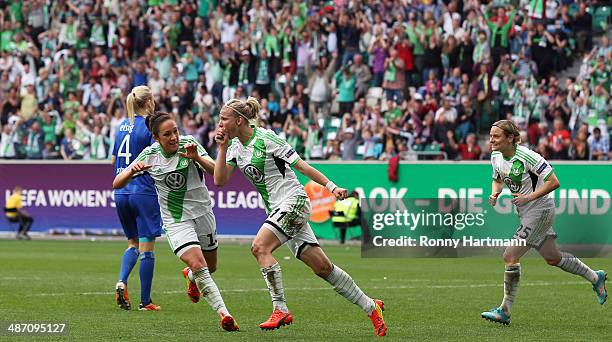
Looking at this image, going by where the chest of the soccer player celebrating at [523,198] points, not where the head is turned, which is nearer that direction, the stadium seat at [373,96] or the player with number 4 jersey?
the player with number 4 jersey

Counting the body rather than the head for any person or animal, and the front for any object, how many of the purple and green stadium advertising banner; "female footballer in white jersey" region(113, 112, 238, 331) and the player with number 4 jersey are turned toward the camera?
2

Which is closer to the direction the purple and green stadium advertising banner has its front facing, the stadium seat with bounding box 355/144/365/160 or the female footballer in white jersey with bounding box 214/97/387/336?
the female footballer in white jersey

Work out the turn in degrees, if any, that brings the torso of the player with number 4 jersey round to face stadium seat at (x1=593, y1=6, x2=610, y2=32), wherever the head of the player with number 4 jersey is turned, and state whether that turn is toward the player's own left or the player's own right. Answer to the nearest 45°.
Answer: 0° — they already face it

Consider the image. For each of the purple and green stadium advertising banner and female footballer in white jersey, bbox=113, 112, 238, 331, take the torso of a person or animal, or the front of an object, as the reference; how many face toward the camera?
2

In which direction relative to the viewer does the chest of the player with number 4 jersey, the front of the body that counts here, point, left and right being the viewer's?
facing away from the viewer and to the right of the viewer

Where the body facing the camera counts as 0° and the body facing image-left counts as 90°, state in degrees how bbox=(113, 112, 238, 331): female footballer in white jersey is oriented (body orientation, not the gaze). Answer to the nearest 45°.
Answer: approximately 0°
